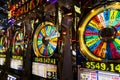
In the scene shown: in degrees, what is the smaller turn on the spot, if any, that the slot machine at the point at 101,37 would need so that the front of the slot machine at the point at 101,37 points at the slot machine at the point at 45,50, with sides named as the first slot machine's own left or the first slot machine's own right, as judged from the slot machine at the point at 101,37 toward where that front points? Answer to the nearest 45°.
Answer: approximately 90° to the first slot machine's own right

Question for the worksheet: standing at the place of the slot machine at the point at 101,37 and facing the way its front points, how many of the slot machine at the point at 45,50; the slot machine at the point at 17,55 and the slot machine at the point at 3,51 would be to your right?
3

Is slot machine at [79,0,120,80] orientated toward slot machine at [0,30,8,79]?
no

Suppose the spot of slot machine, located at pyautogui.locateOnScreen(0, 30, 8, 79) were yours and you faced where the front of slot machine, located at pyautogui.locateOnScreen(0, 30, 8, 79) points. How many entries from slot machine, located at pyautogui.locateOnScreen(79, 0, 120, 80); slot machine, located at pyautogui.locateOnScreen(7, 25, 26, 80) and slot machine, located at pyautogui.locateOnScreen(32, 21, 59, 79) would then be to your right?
0

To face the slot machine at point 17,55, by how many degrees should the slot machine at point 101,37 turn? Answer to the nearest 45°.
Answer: approximately 90° to its right

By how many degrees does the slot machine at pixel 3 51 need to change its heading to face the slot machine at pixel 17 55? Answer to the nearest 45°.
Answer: approximately 45° to its left

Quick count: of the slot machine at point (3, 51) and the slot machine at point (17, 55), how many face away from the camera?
0

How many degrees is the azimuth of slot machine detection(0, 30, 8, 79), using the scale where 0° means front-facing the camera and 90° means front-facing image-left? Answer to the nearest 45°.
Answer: approximately 45°

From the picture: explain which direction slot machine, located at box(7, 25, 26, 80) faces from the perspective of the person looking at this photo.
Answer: facing the viewer and to the left of the viewer

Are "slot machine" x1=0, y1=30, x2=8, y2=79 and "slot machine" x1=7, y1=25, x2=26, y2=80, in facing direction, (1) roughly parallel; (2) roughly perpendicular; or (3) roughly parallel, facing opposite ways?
roughly parallel

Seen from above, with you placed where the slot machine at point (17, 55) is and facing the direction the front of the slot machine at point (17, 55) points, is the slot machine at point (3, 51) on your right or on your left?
on your right

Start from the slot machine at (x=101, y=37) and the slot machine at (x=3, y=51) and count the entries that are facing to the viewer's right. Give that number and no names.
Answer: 0

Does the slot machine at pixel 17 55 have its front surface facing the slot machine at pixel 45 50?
no

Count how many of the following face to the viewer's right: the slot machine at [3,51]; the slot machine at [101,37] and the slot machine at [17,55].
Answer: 0

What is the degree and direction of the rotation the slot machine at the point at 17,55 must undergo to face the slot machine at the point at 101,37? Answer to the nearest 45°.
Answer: approximately 90° to its left
